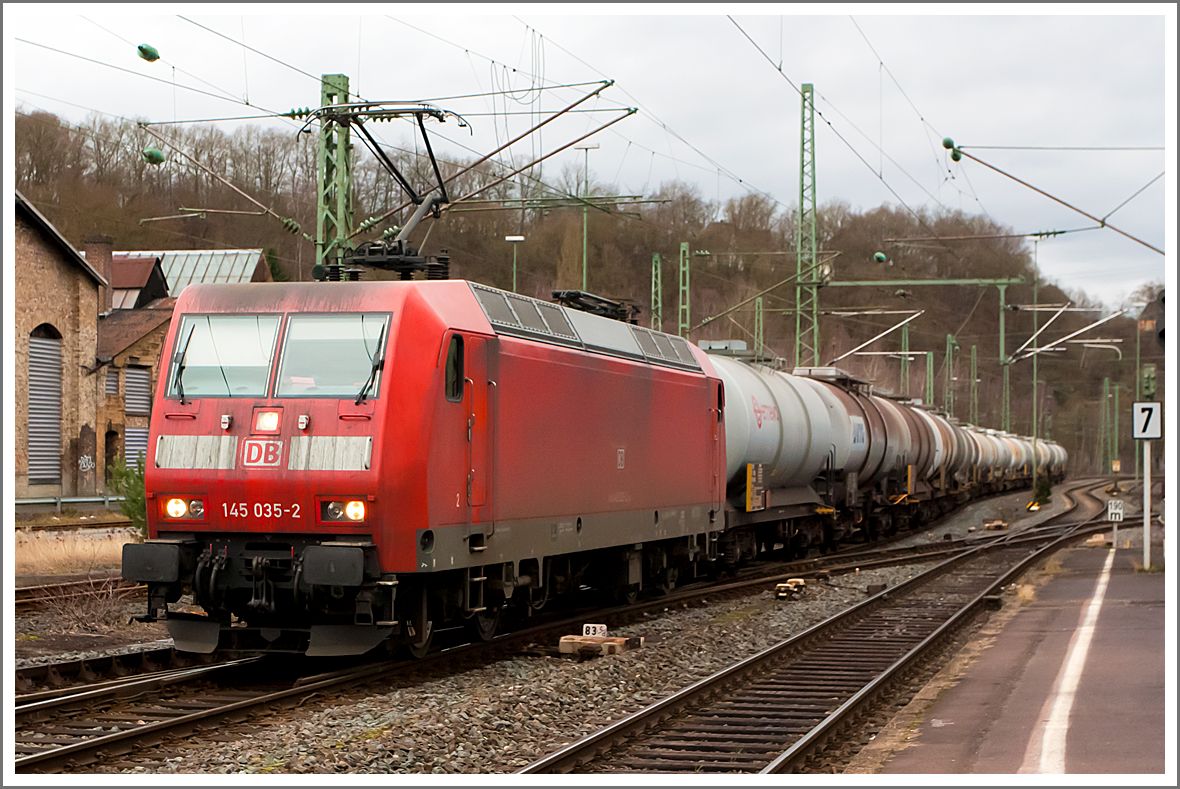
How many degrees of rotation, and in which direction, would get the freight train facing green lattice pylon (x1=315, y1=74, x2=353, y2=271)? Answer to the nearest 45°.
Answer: approximately 135° to its right

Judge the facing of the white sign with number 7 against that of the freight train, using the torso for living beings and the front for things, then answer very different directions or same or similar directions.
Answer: same or similar directions

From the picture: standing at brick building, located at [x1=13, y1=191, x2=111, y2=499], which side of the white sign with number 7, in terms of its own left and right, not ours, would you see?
right

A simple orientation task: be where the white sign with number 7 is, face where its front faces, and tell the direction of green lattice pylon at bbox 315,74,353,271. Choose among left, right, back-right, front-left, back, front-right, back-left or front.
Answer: front-right

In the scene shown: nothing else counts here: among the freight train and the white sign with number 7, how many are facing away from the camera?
0

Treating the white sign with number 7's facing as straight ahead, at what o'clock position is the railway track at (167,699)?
The railway track is roughly at 1 o'clock from the white sign with number 7.

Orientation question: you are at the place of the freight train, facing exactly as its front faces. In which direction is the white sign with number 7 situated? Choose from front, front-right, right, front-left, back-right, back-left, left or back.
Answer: back

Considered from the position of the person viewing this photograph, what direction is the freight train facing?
facing the viewer and to the left of the viewer

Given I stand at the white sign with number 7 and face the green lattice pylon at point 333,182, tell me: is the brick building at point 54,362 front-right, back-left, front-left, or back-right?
front-right

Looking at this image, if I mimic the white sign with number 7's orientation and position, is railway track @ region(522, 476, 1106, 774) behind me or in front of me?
in front

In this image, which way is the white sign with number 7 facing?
toward the camera

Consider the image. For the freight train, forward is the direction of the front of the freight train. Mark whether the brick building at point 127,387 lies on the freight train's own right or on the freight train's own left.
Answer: on the freight train's own right

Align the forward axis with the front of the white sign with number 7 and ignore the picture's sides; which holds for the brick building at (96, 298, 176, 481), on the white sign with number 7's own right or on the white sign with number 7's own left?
on the white sign with number 7's own right
